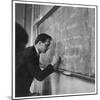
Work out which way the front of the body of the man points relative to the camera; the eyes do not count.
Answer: to the viewer's right
